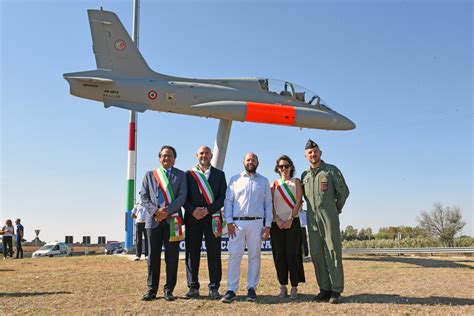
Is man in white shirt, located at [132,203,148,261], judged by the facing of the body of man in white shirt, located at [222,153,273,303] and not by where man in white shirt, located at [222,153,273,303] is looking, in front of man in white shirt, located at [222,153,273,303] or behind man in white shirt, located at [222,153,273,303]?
behind

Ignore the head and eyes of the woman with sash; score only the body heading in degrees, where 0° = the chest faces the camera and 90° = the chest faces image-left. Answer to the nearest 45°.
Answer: approximately 0°

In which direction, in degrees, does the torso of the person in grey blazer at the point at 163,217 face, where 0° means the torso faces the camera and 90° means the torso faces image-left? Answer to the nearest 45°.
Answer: approximately 0°

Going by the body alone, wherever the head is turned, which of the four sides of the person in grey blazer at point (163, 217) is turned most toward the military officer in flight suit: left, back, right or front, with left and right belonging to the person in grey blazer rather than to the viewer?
left

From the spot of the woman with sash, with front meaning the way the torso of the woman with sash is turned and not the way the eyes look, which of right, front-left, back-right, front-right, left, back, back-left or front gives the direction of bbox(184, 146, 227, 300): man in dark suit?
right

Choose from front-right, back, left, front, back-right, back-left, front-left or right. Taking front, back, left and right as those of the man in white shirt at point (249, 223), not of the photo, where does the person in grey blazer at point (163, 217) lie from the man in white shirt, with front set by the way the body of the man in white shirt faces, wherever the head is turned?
right
